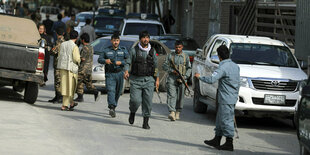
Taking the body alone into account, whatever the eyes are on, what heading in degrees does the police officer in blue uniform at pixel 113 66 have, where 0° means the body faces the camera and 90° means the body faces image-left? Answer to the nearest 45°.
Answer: approximately 0°

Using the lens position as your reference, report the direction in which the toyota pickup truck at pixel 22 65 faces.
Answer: facing away from the viewer

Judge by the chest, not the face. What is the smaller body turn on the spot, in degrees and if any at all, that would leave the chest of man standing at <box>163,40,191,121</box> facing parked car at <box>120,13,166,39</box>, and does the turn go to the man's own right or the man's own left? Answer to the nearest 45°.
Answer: approximately 180°

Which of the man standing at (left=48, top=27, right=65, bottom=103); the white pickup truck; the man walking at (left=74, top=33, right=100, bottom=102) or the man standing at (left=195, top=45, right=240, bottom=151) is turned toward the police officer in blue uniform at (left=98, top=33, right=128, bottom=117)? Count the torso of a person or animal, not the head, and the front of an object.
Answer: the man standing at (left=195, top=45, right=240, bottom=151)

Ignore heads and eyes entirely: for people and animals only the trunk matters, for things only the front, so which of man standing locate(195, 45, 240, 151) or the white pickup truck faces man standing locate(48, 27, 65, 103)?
man standing locate(195, 45, 240, 151)

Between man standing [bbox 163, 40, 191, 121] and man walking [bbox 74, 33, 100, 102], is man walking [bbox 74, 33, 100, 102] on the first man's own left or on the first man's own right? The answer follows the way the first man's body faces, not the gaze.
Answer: on the first man's own right

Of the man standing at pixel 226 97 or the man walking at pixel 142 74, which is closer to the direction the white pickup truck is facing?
the man standing

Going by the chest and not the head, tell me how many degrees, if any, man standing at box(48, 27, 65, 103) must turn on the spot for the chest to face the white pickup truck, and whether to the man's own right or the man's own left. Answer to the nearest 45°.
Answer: approximately 135° to the man's own left

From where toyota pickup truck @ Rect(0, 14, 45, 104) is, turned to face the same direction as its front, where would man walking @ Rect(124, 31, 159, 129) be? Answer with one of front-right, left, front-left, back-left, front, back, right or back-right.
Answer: back-right

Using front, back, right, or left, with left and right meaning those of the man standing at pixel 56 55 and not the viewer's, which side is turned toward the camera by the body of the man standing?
left
